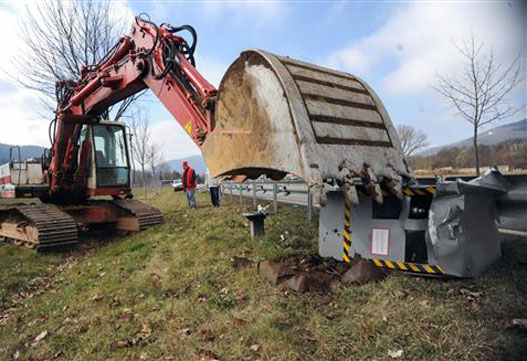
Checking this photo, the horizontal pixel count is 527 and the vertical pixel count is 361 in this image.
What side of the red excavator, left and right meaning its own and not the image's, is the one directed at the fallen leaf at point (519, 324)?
front

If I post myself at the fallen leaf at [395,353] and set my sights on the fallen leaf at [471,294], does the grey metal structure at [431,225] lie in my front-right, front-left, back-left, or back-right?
front-left

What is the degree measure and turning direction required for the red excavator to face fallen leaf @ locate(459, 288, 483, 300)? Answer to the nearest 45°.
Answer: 0° — it already faces it

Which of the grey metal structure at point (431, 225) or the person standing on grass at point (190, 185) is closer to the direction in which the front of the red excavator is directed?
the grey metal structure
